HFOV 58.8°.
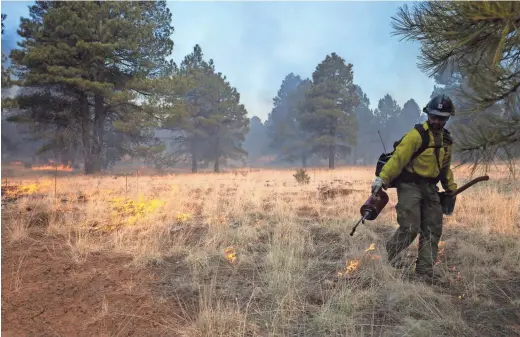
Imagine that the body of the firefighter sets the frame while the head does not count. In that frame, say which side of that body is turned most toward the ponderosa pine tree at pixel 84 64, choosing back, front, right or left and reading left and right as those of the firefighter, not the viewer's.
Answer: back

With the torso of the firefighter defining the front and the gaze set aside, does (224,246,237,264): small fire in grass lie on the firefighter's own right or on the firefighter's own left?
on the firefighter's own right

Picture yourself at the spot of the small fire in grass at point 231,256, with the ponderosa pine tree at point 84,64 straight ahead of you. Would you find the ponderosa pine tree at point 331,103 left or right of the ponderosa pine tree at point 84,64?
right

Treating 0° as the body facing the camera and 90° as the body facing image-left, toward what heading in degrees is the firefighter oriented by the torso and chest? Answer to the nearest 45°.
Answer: approximately 315°

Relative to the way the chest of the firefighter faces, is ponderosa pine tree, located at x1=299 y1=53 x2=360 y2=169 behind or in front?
behind
